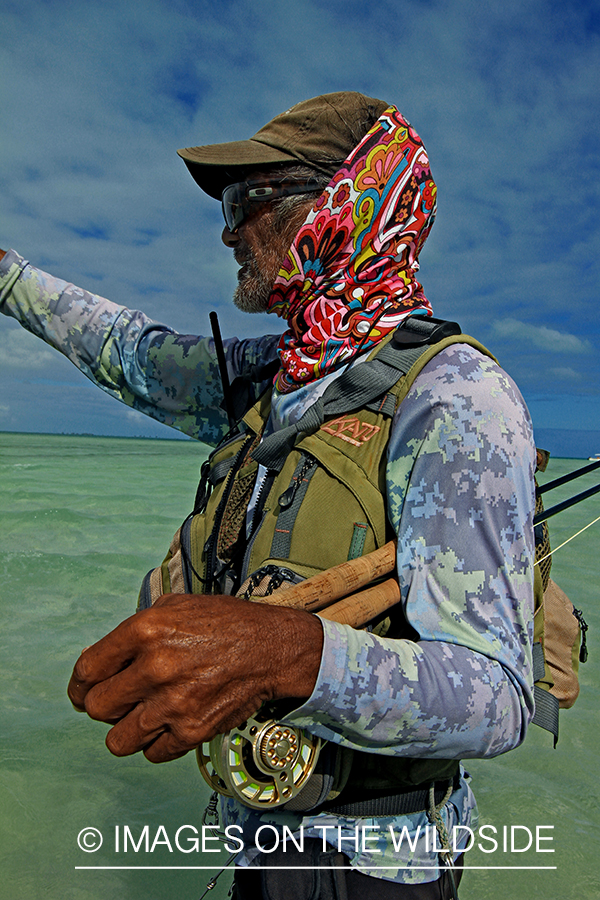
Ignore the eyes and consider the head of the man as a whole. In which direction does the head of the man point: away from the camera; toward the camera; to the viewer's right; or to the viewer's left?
to the viewer's left

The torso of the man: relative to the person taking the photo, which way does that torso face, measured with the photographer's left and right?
facing the viewer and to the left of the viewer
